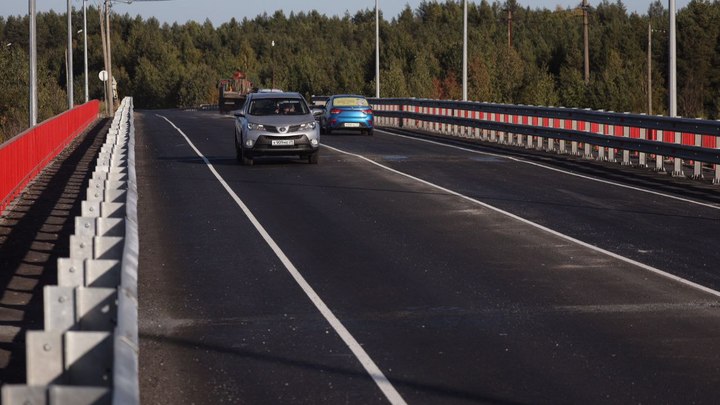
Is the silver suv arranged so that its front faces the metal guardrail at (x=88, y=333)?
yes

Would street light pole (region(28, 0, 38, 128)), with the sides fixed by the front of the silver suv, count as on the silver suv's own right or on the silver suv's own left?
on the silver suv's own right

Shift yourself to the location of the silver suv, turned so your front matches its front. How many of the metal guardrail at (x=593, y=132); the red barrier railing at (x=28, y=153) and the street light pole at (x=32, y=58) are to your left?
1

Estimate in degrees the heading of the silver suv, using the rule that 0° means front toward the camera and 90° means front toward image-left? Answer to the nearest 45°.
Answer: approximately 0°

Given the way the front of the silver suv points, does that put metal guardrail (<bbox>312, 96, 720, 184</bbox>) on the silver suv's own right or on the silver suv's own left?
on the silver suv's own left

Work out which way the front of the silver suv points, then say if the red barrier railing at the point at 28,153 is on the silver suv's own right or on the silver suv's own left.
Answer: on the silver suv's own right

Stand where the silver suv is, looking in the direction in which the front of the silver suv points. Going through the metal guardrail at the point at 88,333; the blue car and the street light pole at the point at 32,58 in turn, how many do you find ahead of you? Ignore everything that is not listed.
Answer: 1

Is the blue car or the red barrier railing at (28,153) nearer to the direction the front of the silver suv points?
the red barrier railing
